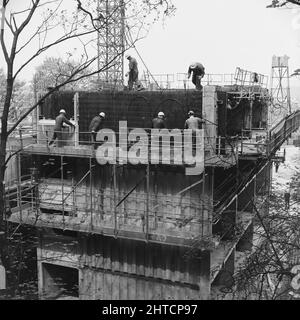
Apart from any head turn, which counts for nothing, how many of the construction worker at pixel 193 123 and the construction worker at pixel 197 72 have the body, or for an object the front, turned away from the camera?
1

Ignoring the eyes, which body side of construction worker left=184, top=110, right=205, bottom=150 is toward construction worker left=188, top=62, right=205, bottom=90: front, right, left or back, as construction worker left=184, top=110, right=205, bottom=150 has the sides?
front

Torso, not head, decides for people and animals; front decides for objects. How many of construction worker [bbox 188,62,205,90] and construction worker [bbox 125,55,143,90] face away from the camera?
0

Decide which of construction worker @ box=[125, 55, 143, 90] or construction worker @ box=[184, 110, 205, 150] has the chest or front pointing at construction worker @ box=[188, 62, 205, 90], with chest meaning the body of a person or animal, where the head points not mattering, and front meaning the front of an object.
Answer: construction worker @ box=[184, 110, 205, 150]

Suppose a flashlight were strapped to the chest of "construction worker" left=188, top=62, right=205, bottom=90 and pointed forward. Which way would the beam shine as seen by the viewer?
to the viewer's left

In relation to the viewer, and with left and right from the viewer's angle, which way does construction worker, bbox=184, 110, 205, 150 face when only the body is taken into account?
facing away from the viewer

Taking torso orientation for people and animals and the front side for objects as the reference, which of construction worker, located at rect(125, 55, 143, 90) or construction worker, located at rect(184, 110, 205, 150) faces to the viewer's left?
construction worker, located at rect(125, 55, 143, 90)

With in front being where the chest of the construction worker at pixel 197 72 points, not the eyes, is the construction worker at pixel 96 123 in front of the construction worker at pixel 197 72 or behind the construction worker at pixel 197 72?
in front

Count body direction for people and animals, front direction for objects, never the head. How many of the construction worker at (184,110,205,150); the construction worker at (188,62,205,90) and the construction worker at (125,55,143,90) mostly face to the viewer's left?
2

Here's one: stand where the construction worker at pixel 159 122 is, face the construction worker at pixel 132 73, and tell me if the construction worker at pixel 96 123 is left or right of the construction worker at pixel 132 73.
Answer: left
